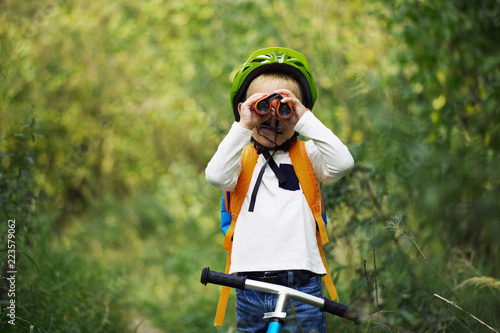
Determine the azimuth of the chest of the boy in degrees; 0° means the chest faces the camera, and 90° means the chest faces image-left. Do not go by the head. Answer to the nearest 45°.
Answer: approximately 0°
